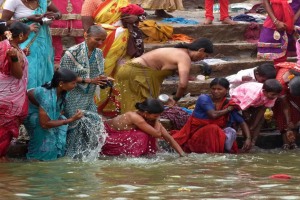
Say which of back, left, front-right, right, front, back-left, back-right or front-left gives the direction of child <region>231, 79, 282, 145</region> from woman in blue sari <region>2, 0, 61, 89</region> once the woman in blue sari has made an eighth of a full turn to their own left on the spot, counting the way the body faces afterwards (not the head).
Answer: front

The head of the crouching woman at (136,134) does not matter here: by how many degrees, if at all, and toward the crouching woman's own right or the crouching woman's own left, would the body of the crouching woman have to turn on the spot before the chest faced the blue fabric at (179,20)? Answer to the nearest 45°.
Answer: approximately 90° to the crouching woman's own left

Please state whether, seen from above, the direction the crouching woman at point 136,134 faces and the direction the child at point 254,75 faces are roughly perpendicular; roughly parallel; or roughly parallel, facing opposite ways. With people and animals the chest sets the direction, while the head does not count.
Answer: roughly parallel

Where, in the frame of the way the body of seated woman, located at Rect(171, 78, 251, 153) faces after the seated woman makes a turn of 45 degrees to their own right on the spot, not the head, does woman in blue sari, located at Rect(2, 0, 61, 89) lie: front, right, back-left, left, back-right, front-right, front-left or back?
right

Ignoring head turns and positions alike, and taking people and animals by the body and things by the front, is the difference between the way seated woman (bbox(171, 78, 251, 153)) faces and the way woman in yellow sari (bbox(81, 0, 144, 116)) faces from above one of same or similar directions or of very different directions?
same or similar directions

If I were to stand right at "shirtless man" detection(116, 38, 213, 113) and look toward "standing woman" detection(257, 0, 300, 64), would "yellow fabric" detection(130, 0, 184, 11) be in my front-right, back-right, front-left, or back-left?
front-left

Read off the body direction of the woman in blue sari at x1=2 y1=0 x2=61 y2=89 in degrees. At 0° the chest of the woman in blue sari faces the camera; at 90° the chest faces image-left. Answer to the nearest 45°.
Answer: approximately 315°

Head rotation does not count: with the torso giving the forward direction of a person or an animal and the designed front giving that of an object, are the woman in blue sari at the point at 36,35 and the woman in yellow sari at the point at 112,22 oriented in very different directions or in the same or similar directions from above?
same or similar directions

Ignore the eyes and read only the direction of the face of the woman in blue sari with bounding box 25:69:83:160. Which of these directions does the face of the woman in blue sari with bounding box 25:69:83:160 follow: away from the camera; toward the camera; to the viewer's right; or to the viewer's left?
to the viewer's right

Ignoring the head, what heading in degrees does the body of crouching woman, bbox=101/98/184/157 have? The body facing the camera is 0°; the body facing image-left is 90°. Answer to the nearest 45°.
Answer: approximately 270°

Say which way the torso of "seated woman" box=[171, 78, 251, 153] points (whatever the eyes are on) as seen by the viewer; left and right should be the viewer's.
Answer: facing the viewer and to the right of the viewer
